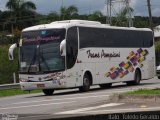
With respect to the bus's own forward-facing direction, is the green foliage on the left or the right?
on its right

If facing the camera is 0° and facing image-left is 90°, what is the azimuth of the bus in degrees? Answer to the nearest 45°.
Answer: approximately 45°
